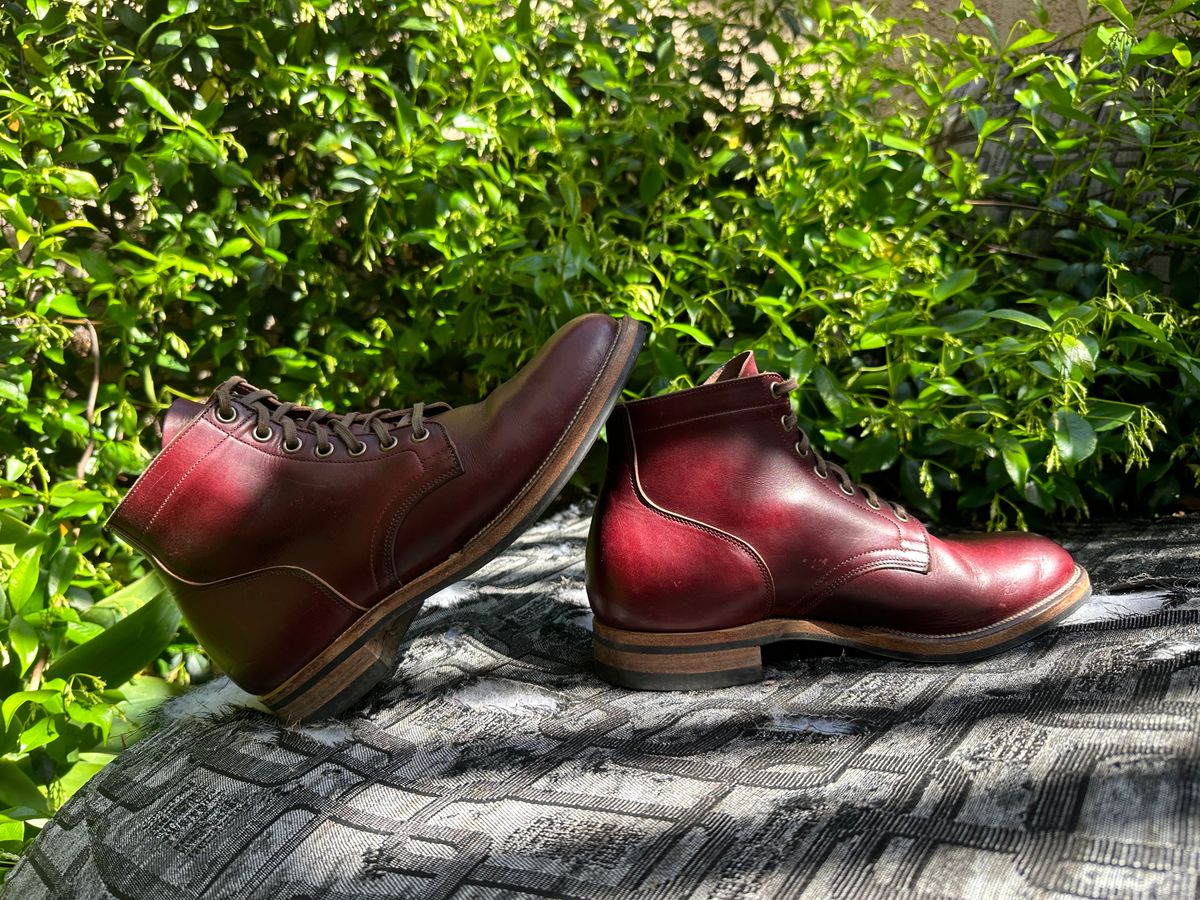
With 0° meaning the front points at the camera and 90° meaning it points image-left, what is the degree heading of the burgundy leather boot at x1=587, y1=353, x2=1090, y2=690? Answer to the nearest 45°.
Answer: approximately 270°
